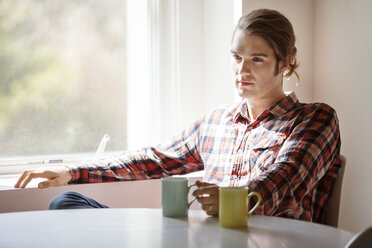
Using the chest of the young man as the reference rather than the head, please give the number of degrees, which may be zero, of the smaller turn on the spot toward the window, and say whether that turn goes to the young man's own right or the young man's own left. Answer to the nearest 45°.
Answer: approximately 90° to the young man's own right

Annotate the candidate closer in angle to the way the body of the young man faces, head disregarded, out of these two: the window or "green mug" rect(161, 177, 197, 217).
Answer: the green mug

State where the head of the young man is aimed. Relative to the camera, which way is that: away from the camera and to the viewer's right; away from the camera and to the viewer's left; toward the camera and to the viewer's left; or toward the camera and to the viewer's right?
toward the camera and to the viewer's left

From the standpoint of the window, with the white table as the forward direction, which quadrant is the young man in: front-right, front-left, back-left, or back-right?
front-left

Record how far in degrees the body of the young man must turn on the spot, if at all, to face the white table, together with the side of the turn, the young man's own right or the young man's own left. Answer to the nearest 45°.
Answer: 0° — they already face it

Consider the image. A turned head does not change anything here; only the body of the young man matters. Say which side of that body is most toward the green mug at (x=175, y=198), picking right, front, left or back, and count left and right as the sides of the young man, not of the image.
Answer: front

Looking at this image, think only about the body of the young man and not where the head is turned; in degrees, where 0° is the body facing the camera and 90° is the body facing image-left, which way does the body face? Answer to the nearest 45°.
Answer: approximately 45°
